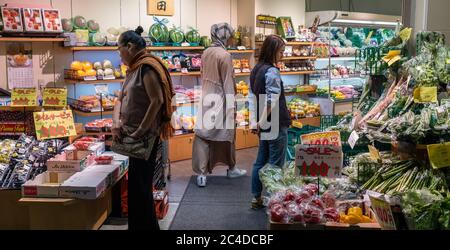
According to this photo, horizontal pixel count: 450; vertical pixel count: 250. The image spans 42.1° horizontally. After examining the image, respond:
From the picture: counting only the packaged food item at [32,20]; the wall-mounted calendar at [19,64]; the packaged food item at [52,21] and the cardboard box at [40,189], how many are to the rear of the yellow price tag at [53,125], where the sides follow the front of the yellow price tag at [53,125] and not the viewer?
3

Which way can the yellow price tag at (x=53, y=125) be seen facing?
toward the camera

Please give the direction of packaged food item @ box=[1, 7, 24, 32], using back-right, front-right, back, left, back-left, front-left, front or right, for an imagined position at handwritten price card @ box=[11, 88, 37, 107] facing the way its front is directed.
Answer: back

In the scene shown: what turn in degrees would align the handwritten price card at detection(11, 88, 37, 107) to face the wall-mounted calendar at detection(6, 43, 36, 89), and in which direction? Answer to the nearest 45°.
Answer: approximately 180°

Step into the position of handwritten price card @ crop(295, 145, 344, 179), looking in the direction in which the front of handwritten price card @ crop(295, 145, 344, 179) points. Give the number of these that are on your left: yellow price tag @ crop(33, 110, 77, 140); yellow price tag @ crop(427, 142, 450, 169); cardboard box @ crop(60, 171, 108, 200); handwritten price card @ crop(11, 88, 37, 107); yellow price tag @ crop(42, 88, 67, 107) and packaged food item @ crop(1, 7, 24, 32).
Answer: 1

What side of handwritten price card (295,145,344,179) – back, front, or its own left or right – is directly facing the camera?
front

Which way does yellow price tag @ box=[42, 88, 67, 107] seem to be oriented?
toward the camera

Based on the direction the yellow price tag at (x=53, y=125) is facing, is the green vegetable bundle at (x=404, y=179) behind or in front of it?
in front

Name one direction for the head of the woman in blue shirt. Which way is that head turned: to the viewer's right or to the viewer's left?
to the viewer's right

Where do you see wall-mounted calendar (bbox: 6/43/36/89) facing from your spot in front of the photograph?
facing the viewer

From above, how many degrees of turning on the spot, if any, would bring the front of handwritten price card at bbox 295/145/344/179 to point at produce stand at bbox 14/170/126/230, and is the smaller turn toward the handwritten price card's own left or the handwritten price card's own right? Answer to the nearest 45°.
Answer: approximately 90° to the handwritten price card's own right

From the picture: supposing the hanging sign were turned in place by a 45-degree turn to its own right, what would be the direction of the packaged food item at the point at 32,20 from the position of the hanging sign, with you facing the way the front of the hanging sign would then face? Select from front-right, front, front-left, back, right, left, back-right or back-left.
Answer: front

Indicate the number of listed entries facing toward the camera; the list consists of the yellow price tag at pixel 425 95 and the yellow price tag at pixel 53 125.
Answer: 2
